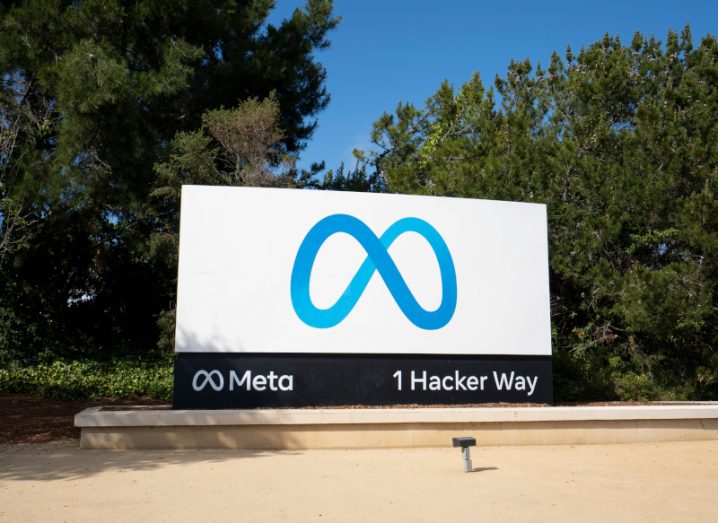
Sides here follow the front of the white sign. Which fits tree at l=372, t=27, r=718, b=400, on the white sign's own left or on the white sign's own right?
on the white sign's own left

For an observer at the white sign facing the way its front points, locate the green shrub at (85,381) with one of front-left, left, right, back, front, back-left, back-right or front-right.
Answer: back-right

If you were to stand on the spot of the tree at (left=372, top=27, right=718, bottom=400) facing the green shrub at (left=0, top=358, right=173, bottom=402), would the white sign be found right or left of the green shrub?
left

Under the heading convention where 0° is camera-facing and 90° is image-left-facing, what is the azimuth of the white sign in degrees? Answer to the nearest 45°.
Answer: approximately 0°
